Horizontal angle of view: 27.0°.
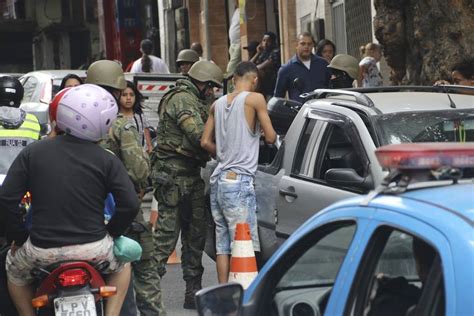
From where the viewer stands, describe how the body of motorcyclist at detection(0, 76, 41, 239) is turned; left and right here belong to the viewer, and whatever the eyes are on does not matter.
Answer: facing away from the viewer

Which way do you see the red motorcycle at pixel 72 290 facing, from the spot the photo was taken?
facing away from the viewer

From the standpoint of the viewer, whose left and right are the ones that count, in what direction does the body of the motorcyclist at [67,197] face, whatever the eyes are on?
facing away from the viewer

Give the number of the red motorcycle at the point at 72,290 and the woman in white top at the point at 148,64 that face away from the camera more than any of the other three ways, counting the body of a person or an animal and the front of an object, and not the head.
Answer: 2

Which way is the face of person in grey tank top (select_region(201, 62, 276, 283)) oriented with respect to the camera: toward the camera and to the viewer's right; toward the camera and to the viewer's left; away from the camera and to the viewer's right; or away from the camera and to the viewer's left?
away from the camera and to the viewer's right

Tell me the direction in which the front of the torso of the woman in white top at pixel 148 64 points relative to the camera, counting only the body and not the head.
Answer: away from the camera
